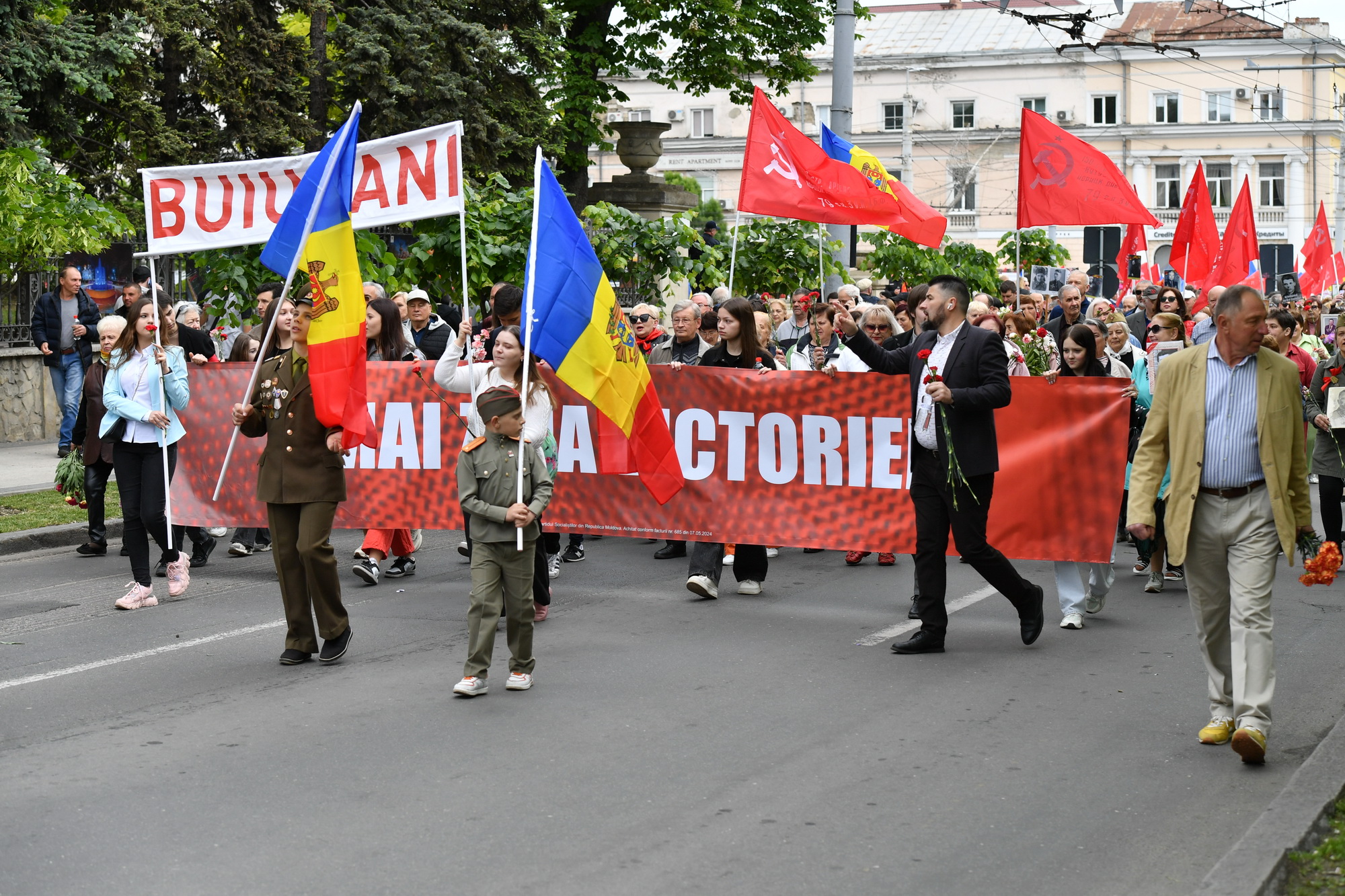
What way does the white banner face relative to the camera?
toward the camera

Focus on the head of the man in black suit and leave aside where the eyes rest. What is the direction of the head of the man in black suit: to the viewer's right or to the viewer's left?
to the viewer's left

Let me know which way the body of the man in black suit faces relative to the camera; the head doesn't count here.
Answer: to the viewer's left

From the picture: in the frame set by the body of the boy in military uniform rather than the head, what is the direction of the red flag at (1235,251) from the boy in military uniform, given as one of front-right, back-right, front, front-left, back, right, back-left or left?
back-left

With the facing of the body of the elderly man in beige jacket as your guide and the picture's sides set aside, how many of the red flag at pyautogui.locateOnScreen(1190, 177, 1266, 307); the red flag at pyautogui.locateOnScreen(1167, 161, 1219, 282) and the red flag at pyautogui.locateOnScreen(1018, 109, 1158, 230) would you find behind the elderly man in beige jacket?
3

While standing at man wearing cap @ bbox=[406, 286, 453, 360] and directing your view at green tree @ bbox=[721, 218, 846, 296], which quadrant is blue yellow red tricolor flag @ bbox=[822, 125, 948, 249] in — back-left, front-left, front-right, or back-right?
front-right

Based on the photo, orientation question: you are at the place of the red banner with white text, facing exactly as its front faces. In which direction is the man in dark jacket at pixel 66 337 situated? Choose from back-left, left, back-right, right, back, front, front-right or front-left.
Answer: back-right

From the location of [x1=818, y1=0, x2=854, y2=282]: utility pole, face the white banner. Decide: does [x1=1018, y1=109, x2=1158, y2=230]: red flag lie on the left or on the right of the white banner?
left

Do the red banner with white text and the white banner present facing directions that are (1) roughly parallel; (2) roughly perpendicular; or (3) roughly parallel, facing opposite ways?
roughly parallel

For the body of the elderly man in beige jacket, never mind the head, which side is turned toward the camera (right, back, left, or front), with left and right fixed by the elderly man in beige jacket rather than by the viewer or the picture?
front

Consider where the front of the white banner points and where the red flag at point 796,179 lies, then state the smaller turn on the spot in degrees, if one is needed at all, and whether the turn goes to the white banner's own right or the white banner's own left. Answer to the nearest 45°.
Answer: approximately 135° to the white banner's own left

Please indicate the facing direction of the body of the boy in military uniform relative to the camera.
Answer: toward the camera

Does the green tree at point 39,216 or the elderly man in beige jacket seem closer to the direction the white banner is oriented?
the elderly man in beige jacket

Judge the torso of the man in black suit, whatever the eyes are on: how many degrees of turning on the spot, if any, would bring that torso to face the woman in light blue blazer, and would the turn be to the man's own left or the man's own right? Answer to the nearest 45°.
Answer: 0° — they already face them

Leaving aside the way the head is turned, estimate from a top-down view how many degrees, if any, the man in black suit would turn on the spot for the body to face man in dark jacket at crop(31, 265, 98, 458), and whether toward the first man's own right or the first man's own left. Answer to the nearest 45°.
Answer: approximately 45° to the first man's own right

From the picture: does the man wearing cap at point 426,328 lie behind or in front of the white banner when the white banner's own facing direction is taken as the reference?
behind

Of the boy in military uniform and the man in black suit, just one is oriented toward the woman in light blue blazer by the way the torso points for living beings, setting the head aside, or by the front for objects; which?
the man in black suit

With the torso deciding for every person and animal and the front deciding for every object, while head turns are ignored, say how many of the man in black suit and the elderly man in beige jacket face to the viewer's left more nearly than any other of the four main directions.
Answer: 1
